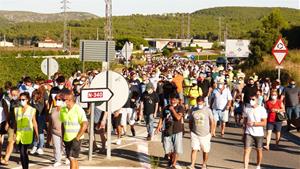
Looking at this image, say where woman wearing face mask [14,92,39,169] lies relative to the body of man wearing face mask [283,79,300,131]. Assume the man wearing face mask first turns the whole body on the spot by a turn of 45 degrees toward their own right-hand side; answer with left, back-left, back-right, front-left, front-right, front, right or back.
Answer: front

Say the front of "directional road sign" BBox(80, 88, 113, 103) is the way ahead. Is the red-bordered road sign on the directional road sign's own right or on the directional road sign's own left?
on the directional road sign's own left

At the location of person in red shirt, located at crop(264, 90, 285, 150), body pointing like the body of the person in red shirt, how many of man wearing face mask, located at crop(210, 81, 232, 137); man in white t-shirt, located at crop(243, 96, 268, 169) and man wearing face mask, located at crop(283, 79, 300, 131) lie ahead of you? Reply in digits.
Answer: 1

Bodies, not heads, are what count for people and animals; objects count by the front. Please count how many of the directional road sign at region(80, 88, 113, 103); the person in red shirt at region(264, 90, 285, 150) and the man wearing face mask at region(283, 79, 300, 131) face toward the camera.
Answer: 3

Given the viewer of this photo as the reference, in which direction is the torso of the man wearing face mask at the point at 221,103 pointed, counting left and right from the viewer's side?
facing the viewer

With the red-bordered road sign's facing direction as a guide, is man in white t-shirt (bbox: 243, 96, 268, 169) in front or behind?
in front

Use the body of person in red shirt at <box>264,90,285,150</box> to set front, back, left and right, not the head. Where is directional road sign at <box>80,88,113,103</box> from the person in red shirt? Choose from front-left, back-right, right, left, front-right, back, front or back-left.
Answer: front-right

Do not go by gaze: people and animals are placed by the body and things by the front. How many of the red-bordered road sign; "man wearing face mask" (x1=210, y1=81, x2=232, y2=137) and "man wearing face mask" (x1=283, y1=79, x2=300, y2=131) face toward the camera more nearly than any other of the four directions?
3

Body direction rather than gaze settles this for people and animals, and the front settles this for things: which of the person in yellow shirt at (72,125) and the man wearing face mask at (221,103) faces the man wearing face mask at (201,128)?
the man wearing face mask at (221,103)

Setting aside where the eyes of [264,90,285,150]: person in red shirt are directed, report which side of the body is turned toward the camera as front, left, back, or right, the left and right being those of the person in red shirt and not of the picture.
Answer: front

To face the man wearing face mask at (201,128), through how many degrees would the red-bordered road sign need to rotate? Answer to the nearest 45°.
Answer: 0° — it already faces them

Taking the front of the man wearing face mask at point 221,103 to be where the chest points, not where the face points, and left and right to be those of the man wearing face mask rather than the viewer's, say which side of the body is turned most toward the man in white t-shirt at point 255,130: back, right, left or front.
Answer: front

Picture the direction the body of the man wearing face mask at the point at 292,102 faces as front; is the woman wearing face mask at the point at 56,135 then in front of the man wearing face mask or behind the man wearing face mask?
in front

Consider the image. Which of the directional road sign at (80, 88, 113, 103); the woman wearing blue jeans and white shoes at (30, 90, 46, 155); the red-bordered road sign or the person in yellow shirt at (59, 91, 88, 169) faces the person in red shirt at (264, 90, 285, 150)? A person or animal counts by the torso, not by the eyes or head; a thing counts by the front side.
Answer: the red-bordered road sign

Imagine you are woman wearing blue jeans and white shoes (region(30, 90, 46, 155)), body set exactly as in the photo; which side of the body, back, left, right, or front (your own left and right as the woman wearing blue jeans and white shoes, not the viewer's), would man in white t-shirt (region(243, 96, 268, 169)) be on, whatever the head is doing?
left

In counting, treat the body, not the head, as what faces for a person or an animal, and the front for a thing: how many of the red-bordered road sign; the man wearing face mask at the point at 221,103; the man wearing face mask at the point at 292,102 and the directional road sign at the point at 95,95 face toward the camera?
4

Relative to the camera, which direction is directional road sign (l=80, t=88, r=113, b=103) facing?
toward the camera
